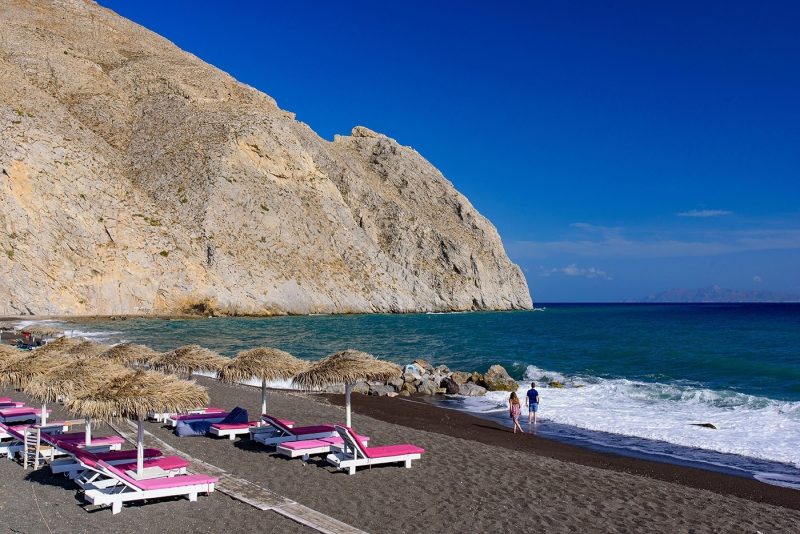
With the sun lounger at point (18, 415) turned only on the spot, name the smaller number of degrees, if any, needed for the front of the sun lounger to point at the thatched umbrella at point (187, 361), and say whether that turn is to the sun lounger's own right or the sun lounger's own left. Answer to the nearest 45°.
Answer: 0° — it already faces it

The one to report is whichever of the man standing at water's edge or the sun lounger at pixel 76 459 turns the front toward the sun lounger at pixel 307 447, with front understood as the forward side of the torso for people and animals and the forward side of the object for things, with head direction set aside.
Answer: the sun lounger at pixel 76 459

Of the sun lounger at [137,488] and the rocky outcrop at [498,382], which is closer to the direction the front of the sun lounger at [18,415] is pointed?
the rocky outcrop

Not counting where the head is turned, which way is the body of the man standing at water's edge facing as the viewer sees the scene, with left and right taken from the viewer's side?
facing away from the viewer

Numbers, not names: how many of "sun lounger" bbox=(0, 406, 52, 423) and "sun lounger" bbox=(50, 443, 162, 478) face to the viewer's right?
2

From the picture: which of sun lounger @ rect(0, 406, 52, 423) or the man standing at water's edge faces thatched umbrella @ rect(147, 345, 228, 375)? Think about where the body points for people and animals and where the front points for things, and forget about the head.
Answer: the sun lounger

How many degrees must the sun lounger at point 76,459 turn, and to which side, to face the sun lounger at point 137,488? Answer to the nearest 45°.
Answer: approximately 45° to its right

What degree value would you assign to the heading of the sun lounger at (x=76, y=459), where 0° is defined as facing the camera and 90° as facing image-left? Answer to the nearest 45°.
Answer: approximately 270°

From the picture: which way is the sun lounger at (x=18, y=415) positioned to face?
to the viewer's right

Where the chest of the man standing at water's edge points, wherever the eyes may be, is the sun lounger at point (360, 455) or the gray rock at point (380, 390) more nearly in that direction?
the gray rock
